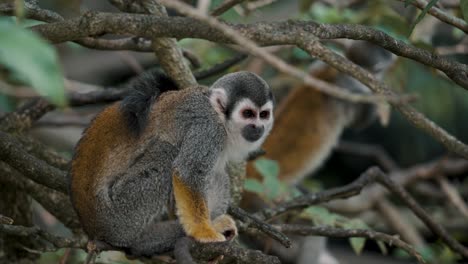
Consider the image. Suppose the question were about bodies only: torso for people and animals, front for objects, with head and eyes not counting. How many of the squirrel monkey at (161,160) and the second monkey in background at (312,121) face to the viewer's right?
2

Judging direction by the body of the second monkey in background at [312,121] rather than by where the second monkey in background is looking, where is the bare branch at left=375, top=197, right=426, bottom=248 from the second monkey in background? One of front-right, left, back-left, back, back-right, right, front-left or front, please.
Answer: front-right

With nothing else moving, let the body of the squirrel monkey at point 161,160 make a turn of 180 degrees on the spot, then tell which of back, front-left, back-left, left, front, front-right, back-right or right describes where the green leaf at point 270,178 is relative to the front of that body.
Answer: back-right

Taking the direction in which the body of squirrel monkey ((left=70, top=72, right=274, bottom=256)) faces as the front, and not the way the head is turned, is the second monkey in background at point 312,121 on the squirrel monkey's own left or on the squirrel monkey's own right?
on the squirrel monkey's own left

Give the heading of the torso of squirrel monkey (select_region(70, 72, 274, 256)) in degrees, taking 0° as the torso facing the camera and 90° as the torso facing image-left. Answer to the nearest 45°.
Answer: approximately 270°

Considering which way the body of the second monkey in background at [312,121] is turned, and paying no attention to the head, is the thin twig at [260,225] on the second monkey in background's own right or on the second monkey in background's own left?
on the second monkey in background's own right

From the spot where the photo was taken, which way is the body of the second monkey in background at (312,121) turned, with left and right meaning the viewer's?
facing to the right of the viewer

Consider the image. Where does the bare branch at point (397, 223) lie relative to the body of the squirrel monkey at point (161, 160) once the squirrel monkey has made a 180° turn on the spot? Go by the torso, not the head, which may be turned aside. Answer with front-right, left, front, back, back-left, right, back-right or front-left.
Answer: back-right

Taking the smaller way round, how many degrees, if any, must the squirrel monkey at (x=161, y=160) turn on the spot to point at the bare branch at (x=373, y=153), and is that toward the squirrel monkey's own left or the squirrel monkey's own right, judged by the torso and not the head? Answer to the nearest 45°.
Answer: approximately 45° to the squirrel monkey's own left

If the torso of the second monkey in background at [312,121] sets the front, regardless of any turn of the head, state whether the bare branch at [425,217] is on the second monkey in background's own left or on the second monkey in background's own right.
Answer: on the second monkey in background's own right
